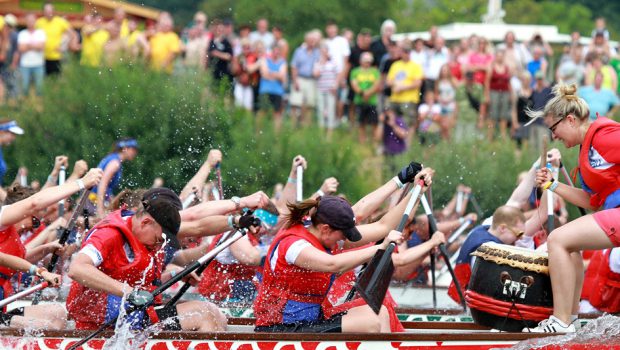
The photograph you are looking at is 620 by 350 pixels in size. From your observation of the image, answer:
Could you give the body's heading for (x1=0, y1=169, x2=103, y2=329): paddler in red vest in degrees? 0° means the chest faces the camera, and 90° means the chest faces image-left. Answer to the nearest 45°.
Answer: approximately 270°

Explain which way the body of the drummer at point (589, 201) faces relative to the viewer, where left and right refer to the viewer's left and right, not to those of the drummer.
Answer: facing to the left of the viewer

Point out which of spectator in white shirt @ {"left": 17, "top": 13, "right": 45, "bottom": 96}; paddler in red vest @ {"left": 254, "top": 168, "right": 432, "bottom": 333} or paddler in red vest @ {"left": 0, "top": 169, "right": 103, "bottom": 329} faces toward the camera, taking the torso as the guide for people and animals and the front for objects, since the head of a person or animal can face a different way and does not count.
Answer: the spectator in white shirt

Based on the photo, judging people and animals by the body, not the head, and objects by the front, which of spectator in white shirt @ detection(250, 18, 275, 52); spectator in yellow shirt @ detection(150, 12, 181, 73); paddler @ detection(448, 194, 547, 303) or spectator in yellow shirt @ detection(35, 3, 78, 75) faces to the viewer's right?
the paddler

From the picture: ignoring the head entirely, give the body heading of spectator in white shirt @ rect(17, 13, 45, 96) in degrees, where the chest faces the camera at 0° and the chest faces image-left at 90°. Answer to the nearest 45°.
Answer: approximately 0°

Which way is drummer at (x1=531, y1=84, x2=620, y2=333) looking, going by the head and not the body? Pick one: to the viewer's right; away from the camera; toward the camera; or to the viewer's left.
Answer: to the viewer's left

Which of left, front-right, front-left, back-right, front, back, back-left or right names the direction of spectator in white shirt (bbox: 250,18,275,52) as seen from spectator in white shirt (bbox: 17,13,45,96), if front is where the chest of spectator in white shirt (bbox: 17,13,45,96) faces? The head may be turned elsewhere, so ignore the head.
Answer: left
